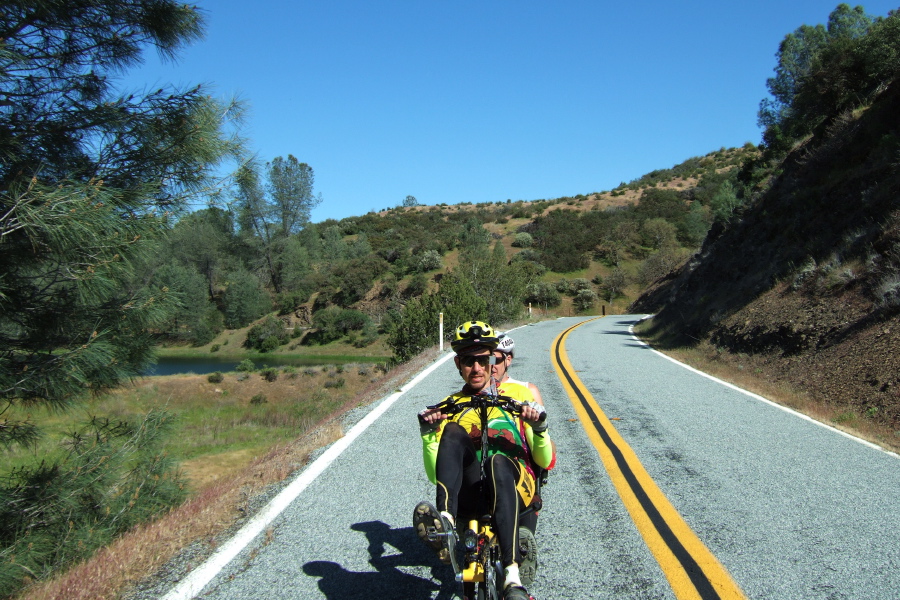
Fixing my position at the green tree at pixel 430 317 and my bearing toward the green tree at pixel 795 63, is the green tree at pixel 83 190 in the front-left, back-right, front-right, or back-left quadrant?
back-right

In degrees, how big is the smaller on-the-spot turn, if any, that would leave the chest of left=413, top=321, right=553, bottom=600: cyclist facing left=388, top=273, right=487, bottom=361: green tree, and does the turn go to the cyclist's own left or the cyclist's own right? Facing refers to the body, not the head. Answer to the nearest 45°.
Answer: approximately 180°

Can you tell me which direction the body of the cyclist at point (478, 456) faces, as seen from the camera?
toward the camera

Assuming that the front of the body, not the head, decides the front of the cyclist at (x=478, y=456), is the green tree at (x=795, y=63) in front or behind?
behind

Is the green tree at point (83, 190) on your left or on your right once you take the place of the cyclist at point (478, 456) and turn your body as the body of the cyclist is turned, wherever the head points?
on your right
